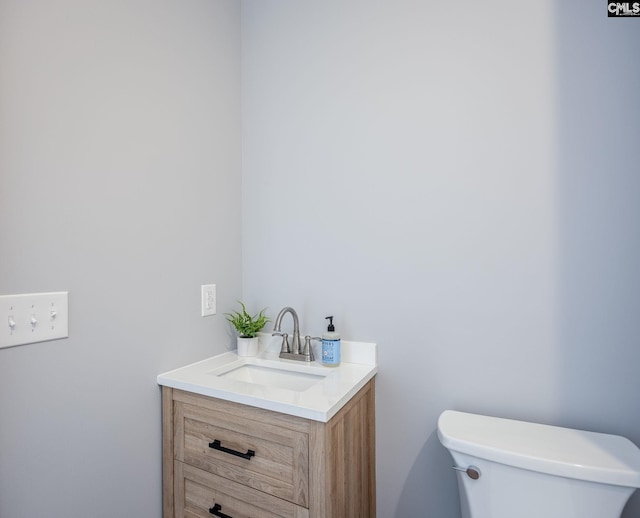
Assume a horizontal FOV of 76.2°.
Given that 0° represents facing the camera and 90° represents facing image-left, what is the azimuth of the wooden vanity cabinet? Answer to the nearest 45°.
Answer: approximately 45°

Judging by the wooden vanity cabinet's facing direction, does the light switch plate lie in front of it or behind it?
in front

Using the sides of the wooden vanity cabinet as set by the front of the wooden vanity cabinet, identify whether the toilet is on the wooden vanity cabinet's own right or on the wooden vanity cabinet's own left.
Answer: on the wooden vanity cabinet's own left

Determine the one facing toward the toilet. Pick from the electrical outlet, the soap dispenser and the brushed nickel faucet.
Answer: the electrical outlet

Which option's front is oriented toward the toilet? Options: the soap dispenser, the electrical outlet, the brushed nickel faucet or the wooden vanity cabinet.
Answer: the electrical outlet

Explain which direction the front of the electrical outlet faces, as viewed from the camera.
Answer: facing the viewer and to the right of the viewer

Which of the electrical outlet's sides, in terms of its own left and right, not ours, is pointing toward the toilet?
front

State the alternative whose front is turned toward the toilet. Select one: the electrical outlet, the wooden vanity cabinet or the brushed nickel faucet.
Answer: the electrical outlet

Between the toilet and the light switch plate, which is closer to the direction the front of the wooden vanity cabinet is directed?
the light switch plate

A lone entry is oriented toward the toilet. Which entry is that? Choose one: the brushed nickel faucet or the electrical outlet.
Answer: the electrical outlet
